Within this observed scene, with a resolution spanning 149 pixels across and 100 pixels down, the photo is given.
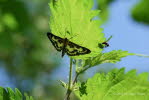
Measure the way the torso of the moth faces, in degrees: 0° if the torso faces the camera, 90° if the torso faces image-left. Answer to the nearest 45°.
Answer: approximately 180°

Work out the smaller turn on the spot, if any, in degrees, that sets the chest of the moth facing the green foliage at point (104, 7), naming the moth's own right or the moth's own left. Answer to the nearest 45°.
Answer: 0° — it already faces it

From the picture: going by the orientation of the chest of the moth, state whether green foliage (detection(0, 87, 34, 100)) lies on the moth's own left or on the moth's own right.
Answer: on the moth's own left

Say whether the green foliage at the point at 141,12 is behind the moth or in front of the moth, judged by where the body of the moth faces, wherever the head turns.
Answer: in front
